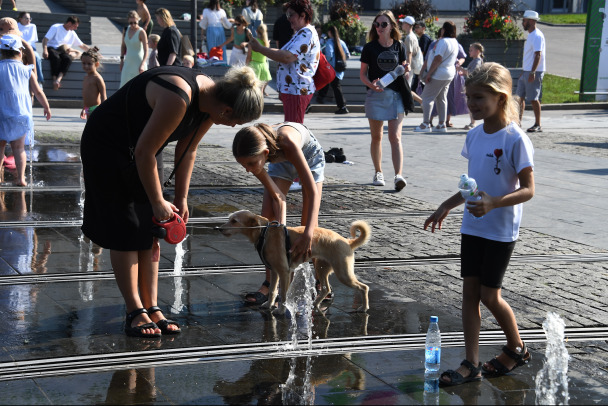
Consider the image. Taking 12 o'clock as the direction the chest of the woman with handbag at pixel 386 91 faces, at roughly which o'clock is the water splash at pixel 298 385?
The water splash is roughly at 12 o'clock from the woman with handbag.

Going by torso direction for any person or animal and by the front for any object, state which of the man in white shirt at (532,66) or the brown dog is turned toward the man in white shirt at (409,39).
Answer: the man in white shirt at (532,66)

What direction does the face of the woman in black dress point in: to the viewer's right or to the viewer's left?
to the viewer's right

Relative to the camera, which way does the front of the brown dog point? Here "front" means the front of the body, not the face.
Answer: to the viewer's left

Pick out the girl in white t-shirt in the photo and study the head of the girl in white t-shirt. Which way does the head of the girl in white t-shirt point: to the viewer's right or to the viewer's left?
to the viewer's left
